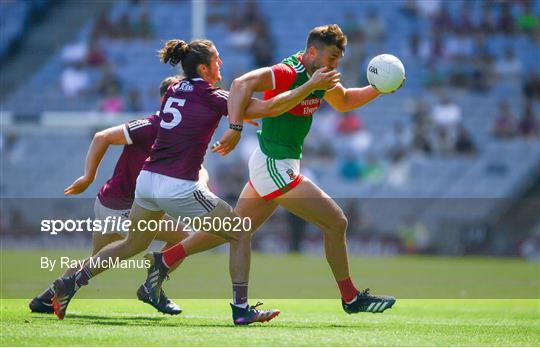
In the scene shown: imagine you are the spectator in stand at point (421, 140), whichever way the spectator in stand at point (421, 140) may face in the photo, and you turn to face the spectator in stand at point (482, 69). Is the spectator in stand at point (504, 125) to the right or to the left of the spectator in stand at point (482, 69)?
right

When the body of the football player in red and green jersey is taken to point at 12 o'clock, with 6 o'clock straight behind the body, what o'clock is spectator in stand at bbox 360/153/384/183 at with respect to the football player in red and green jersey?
The spectator in stand is roughly at 9 o'clock from the football player in red and green jersey.

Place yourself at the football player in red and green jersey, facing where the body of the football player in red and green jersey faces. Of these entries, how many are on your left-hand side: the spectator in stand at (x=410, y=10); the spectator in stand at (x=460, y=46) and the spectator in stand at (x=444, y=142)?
3

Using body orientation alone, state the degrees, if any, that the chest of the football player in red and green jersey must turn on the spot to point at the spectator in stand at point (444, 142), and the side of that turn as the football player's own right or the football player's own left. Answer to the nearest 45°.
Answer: approximately 90° to the football player's own left

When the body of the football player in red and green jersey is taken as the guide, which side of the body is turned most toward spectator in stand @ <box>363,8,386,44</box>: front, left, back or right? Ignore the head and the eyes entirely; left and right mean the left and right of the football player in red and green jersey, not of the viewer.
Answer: left

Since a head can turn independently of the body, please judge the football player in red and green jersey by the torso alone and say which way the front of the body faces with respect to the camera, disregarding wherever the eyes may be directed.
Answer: to the viewer's right

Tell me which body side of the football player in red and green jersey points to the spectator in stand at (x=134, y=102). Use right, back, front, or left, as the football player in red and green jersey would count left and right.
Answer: left

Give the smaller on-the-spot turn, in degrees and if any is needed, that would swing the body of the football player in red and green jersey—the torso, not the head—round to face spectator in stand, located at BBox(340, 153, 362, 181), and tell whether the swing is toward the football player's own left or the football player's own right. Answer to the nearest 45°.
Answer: approximately 90° to the football player's own left
